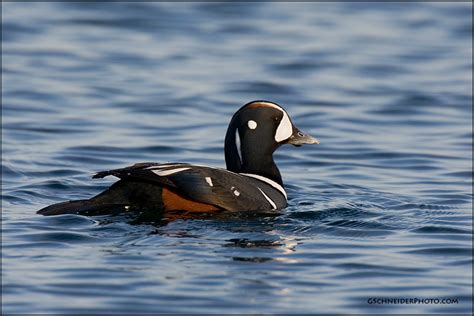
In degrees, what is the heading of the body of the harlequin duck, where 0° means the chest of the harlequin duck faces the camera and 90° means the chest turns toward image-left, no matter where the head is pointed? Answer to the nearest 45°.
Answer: approximately 270°
